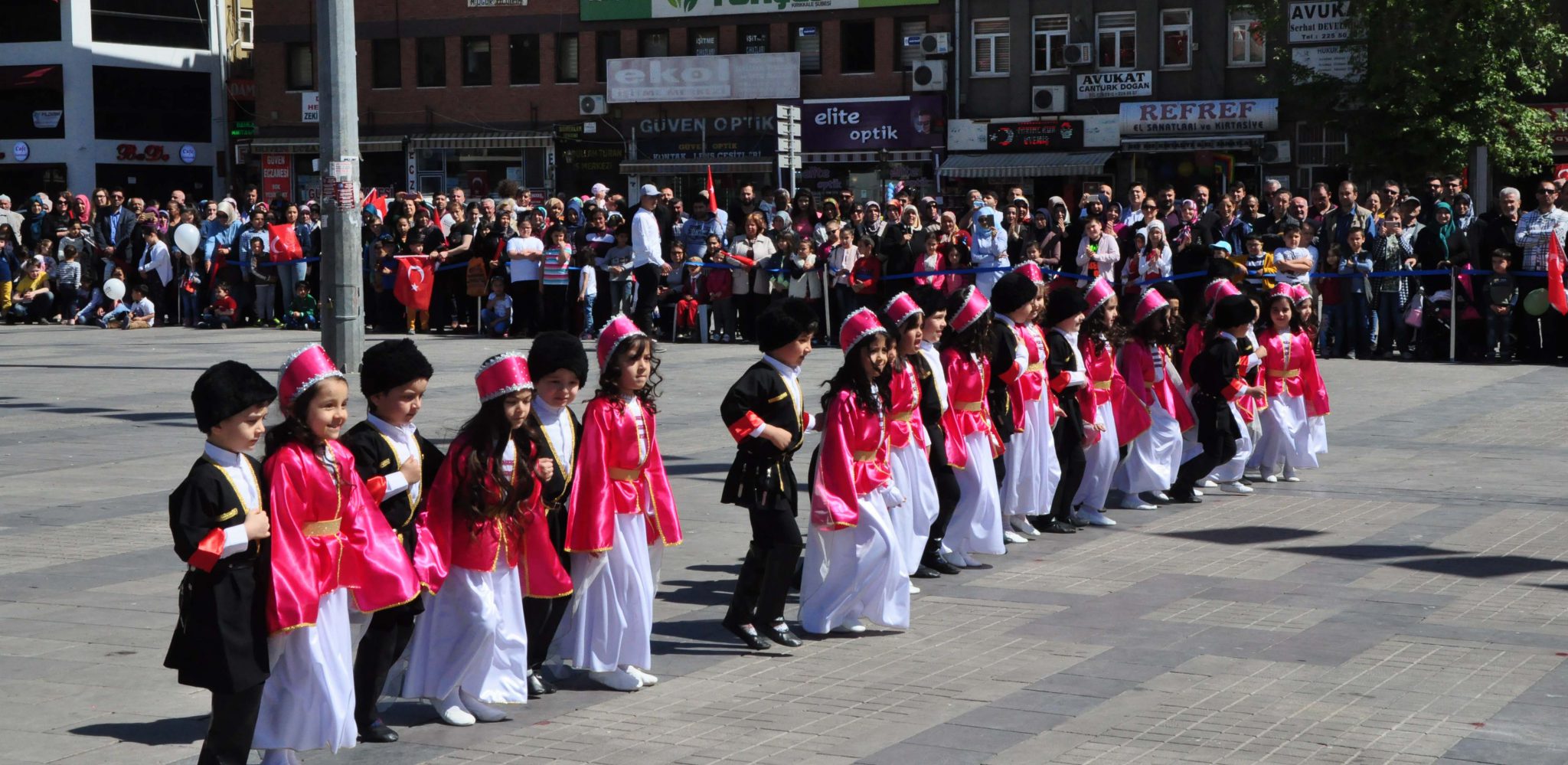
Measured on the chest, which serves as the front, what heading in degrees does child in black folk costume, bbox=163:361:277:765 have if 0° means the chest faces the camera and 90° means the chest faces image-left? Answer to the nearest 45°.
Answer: approximately 315°

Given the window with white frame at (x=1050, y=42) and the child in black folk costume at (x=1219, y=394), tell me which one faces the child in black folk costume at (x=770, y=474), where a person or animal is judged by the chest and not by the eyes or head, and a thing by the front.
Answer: the window with white frame

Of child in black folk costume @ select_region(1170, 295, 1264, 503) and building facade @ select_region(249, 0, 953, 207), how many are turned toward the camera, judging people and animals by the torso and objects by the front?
1

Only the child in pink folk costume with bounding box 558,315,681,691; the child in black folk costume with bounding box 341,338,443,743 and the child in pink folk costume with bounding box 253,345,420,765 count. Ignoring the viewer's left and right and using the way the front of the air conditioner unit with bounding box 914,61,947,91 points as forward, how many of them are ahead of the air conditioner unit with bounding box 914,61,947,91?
3

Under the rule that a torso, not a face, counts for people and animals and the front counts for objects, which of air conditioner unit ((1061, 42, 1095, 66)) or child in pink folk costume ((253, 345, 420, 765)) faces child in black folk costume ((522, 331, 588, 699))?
the air conditioner unit

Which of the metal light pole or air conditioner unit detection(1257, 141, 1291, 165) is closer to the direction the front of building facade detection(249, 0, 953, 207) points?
the metal light pole

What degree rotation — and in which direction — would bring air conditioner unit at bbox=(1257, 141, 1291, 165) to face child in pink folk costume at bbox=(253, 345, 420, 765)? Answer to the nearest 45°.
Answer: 0° — it already faces them

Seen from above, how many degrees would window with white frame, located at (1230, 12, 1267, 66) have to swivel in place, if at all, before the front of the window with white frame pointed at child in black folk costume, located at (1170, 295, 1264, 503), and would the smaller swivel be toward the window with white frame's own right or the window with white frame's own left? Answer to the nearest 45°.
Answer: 0° — it already faces them
